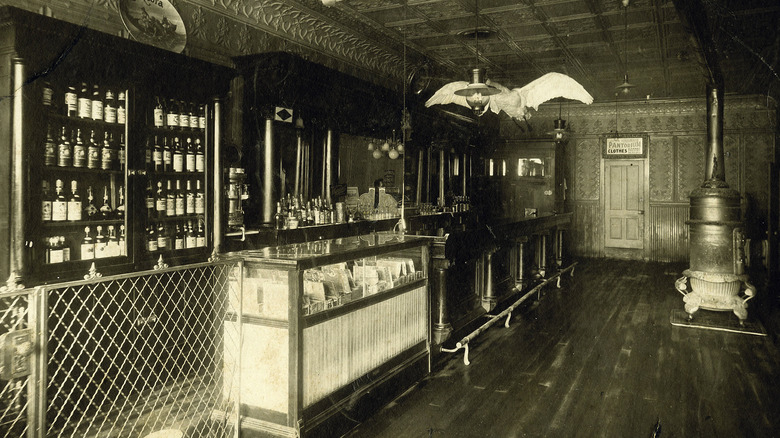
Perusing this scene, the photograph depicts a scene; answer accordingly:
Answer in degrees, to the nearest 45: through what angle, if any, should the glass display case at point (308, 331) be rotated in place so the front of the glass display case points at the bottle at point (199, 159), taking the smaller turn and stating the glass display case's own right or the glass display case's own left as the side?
approximately 180°

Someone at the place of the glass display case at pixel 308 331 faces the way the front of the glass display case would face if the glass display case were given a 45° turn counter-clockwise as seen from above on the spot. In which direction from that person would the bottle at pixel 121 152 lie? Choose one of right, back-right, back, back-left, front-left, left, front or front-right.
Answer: back-left

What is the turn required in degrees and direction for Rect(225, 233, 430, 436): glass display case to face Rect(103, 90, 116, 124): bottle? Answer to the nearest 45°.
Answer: approximately 180°

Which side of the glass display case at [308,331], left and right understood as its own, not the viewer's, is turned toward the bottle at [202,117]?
back

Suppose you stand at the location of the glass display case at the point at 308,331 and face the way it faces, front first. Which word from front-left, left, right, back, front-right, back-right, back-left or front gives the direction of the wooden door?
left

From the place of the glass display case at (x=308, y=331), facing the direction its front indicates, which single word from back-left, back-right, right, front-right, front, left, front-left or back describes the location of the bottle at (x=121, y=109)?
back

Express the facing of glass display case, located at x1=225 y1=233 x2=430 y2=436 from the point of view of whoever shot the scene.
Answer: facing the viewer and to the right of the viewer

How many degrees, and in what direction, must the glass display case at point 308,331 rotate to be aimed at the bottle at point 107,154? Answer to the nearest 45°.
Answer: approximately 180°

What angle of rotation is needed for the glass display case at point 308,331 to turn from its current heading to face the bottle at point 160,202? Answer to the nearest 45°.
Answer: approximately 180°

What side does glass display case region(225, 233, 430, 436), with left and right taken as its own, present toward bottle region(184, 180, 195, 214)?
back

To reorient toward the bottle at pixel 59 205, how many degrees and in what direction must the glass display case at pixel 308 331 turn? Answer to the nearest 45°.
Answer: approximately 180°

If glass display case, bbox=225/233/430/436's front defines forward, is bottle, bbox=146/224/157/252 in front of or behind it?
behind

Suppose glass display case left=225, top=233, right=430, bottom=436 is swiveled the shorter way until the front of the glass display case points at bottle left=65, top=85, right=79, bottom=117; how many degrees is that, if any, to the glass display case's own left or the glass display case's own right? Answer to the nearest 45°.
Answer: approximately 180°
